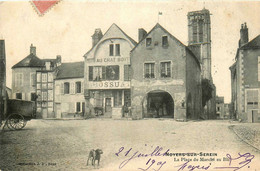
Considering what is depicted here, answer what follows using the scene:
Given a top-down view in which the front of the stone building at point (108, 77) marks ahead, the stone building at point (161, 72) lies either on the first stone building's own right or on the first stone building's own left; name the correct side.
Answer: on the first stone building's own left

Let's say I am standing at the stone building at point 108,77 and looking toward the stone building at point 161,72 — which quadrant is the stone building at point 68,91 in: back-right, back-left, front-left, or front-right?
back-right

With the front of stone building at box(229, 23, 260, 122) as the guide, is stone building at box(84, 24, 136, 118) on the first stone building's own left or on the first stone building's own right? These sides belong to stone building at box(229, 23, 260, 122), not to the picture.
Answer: on the first stone building's own right
